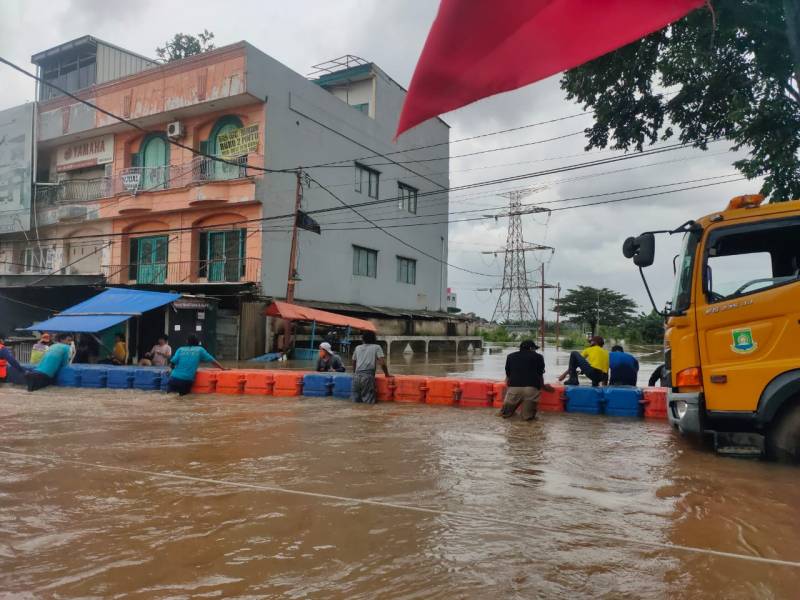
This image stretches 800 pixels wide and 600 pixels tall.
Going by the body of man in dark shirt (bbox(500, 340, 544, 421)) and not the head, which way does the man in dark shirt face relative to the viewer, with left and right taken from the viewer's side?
facing away from the viewer

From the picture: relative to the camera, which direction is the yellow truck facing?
to the viewer's left

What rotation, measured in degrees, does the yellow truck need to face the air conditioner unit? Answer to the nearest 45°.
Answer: approximately 45° to its right

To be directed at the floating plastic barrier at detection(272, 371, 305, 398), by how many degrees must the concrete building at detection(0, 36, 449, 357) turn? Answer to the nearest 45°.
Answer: approximately 45° to its left

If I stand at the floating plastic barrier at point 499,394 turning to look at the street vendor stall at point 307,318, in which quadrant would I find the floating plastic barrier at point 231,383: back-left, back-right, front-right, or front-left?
front-left

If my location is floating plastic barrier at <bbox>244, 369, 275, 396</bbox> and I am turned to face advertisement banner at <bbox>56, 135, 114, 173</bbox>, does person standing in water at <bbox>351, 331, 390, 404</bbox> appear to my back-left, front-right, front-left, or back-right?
back-right

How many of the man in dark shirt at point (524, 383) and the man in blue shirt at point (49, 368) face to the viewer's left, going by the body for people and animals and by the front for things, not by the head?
0

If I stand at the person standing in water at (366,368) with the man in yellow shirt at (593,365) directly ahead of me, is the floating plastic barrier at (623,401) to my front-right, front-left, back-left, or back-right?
front-right

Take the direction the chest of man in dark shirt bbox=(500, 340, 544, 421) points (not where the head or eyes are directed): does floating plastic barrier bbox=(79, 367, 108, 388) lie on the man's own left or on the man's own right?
on the man's own left
